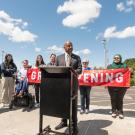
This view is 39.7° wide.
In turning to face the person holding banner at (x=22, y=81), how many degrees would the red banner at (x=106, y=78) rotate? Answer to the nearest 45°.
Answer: approximately 90° to its right

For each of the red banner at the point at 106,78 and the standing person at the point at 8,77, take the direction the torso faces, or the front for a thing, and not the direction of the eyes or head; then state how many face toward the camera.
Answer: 2

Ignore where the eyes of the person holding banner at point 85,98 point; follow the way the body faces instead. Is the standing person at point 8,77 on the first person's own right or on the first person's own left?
on the first person's own right

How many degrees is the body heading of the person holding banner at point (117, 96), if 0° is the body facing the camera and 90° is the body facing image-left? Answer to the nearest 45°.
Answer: approximately 0°

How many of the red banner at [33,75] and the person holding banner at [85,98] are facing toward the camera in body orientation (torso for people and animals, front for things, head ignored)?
2
